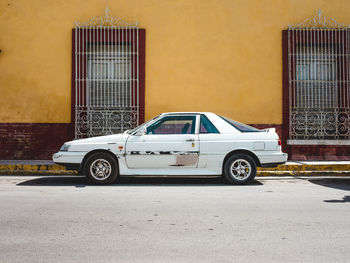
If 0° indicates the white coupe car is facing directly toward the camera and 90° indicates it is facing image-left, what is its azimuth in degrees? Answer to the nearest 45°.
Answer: approximately 90°
